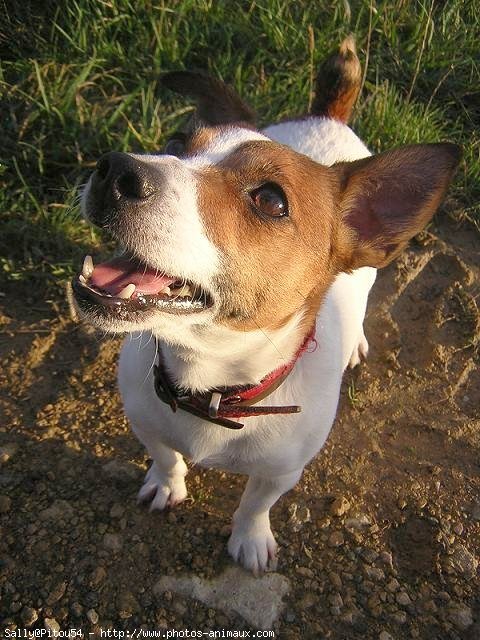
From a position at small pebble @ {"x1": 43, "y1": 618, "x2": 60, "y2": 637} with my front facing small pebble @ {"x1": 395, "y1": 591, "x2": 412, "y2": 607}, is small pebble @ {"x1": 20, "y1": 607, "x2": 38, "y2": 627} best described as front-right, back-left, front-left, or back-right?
back-left

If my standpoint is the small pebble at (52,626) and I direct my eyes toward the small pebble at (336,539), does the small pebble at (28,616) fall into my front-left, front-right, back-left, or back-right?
back-left

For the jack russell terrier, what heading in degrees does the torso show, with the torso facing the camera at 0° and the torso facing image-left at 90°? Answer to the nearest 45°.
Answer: approximately 45°

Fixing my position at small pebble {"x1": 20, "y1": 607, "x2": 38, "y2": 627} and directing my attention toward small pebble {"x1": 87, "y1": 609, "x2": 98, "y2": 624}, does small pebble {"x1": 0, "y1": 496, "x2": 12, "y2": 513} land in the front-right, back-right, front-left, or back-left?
back-left
